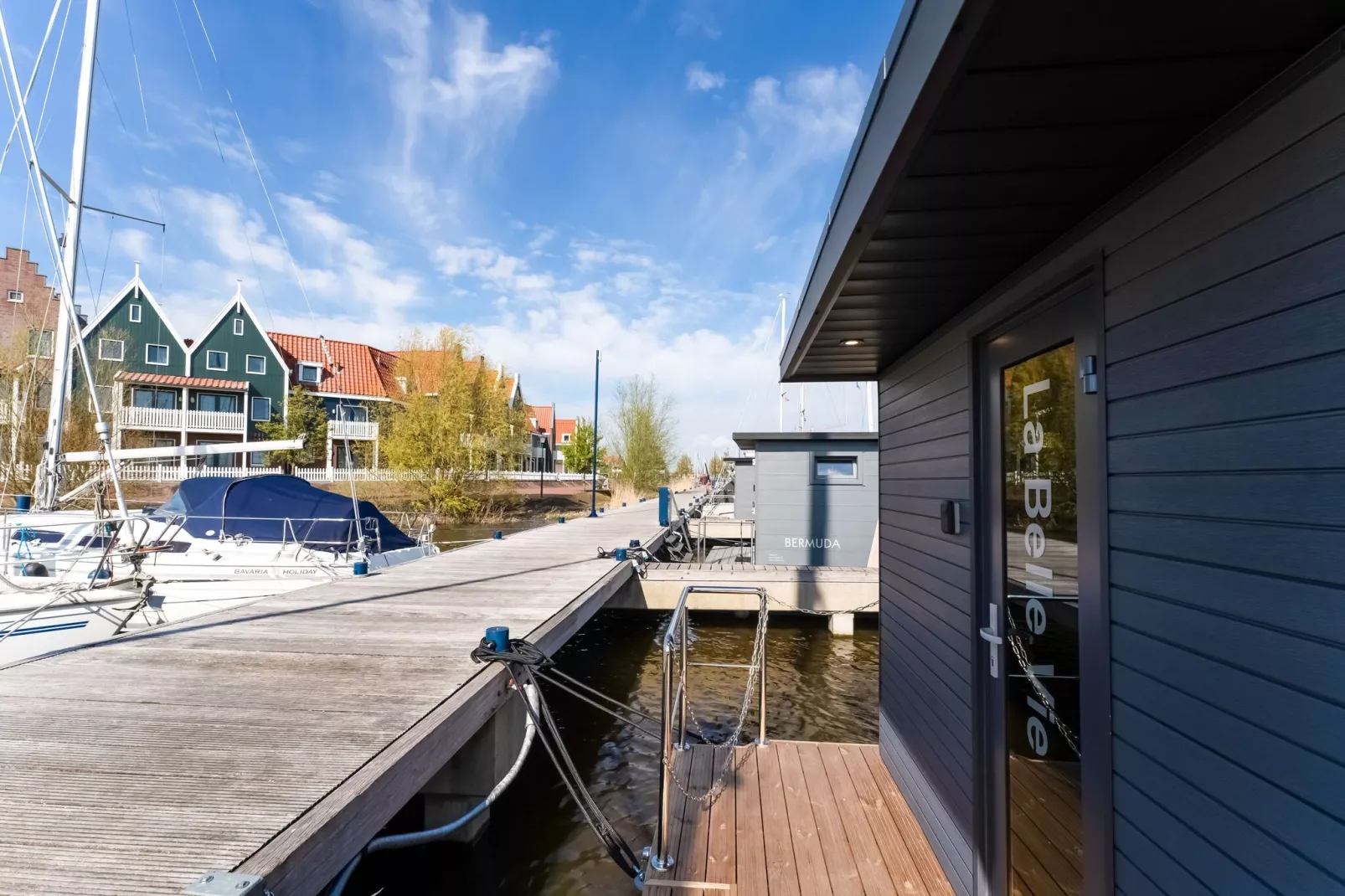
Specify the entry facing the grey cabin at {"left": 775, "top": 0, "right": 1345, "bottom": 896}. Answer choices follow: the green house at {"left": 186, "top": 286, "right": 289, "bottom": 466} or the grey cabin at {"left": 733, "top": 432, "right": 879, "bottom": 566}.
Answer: the green house

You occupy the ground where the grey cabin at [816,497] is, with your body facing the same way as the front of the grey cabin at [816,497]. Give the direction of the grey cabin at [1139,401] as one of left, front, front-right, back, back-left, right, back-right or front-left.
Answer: left

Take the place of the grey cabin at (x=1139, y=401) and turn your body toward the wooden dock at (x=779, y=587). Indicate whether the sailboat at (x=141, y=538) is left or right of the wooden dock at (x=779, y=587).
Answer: left

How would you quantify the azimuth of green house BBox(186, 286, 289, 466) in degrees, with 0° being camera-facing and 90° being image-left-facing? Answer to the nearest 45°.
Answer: approximately 0°

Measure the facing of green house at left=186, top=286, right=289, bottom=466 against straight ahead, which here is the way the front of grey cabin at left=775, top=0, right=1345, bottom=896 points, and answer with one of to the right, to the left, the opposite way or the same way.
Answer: to the left

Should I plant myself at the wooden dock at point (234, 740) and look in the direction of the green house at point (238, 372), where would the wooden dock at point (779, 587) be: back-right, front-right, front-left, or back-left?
front-right

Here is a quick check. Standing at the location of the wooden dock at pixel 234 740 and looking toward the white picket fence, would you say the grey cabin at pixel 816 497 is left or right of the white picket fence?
right

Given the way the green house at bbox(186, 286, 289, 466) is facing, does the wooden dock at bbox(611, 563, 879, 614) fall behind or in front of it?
in front

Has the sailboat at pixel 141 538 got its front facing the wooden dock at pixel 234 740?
no

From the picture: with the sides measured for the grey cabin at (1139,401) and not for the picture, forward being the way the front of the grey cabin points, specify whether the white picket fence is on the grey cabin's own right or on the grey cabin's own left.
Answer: on the grey cabin's own right

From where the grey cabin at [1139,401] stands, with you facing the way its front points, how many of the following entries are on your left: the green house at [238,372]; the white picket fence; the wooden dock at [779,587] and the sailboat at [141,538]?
0

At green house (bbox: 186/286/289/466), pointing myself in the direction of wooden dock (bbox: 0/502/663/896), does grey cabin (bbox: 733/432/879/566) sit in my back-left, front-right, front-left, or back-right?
front-left

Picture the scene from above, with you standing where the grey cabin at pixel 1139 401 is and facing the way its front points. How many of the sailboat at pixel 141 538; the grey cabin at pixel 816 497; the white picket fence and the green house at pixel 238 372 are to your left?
0
